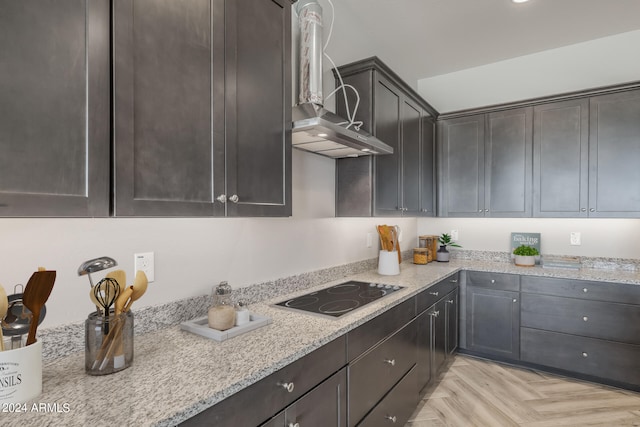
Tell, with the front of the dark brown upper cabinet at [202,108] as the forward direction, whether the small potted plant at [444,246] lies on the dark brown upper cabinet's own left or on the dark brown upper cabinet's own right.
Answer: on the dark brown upper cabinet's own left

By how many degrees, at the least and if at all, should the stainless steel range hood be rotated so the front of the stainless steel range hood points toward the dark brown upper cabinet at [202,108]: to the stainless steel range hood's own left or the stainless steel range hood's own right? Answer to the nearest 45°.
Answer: approximately 45° to the stainless steel range hood's own right

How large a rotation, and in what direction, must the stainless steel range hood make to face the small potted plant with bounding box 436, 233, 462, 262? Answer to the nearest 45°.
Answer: approximately 90° to its left

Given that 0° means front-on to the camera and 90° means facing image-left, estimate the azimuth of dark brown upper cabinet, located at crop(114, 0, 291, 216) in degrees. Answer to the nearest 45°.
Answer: approximately 315°

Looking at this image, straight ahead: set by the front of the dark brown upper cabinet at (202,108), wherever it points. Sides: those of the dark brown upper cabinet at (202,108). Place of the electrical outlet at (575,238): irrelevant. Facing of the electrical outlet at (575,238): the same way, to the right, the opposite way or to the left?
to the right

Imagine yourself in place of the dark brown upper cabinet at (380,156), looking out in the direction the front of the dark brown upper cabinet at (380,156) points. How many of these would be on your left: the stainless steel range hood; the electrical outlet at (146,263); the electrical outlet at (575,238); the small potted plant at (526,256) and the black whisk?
2

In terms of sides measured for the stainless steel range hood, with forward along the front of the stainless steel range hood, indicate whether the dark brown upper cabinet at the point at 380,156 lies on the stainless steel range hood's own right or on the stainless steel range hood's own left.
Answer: on the stainless steel range hood's own left

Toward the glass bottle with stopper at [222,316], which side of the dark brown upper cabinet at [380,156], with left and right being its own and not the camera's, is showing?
right

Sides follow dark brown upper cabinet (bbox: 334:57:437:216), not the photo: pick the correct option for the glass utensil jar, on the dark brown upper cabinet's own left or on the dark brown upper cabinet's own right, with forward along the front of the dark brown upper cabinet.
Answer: on the dark brown upper cabinet's own right

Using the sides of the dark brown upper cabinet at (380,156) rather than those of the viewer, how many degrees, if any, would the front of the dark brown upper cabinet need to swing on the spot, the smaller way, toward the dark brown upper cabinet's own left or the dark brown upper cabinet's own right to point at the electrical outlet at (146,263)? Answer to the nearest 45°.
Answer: approximately 90° to the dark brown upper cabinet's own right

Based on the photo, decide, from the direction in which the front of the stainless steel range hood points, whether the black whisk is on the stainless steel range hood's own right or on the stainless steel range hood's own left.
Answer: on the stainless steel range hood's own right
